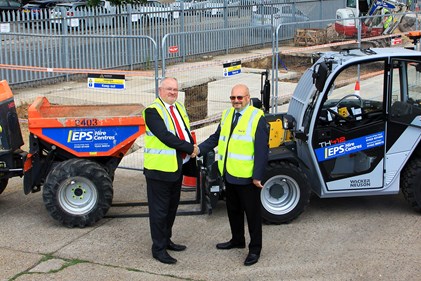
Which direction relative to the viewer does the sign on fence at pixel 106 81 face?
toward the camera

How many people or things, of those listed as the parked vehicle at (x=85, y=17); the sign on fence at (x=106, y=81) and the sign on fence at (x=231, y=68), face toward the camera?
2

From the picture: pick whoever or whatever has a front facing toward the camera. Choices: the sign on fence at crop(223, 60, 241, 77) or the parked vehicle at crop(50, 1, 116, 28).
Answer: the sign on fence

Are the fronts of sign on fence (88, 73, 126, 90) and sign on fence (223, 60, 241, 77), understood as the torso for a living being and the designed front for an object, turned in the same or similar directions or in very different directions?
same or similar directions

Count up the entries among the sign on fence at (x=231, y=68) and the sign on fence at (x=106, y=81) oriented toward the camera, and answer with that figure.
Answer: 2

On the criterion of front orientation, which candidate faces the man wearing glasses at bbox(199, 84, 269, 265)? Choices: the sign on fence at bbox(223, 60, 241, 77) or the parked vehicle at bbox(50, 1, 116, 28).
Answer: the sign on fence

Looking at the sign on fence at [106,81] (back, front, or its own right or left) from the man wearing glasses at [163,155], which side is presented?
front

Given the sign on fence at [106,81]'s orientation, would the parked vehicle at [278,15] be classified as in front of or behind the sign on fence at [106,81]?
behind

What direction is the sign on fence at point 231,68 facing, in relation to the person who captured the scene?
facing the viewer

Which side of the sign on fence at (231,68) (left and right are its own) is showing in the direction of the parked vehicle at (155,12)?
back

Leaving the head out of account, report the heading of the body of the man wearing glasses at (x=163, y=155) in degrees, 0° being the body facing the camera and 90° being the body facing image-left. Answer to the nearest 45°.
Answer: approximately 315°

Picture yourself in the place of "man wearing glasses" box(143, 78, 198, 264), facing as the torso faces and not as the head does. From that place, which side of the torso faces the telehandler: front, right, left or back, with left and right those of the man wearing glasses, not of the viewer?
left

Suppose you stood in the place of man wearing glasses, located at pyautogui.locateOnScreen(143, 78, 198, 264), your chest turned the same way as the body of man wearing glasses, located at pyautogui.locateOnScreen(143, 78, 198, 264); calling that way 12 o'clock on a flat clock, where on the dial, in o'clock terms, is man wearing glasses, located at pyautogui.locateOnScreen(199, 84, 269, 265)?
man wearing glasses, located at pyautogui.locateOnScreen(199, 84, 269, 265) is roughly at 11 o'clock from man wearing glasses, located at pyautogui.locateOnScreen(143, 78, 198, 264).
